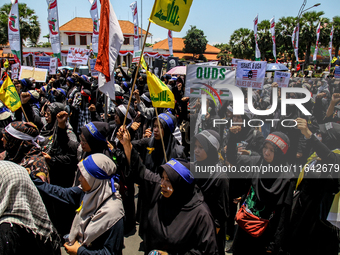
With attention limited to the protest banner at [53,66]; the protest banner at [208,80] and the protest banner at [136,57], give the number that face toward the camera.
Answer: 3

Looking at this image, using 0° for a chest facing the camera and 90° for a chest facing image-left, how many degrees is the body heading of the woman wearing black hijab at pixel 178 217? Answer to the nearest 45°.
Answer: approximately 45°

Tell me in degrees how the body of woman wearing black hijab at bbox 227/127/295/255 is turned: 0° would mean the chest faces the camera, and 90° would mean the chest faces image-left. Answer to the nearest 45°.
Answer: approximately 45°

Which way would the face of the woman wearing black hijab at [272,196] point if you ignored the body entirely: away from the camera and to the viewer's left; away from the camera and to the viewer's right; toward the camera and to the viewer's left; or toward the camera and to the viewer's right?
toward the camera and to the viewer's left

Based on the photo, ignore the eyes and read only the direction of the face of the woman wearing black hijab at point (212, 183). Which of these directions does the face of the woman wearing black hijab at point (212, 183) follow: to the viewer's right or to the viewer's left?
to the viewer's left

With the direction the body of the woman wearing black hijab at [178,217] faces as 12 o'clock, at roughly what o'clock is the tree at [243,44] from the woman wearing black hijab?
The tree is roughly at 5 o'clock from the woman wearing black hijab.
